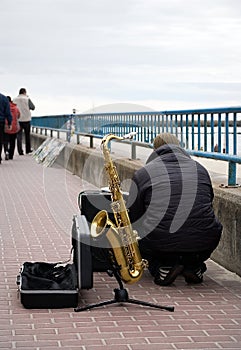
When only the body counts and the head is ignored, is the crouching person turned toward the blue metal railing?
yes

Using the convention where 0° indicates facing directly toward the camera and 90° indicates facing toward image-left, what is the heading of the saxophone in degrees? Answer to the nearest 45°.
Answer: approximately 90°

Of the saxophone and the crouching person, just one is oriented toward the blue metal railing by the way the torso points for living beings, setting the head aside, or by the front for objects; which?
the crouching person

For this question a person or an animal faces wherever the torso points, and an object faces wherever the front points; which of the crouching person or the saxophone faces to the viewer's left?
the saxophone

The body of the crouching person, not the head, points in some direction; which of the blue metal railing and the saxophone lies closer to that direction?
the blue metal railing

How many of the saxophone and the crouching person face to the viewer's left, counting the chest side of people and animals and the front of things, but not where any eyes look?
1

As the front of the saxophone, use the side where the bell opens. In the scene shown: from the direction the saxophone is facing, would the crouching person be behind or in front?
behind

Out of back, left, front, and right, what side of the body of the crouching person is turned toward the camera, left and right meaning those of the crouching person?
back

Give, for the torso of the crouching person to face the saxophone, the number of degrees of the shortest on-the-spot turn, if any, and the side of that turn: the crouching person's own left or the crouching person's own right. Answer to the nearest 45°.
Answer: approximately 135° to the crouching person's own left
